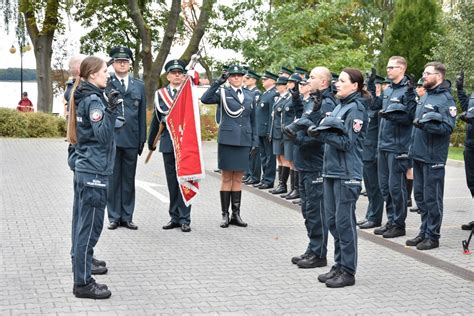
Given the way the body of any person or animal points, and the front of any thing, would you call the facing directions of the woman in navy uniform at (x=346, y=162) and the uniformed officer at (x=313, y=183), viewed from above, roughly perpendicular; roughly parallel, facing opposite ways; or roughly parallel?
roughly parallel

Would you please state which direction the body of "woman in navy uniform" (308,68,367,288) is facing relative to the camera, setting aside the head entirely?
to the viewer's left

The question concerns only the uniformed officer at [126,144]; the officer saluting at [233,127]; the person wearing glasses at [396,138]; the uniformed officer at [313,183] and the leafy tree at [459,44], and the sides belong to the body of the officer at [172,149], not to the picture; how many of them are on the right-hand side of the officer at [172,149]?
1

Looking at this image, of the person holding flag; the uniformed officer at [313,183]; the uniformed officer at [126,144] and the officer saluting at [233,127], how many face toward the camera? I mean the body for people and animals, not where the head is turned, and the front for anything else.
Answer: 3

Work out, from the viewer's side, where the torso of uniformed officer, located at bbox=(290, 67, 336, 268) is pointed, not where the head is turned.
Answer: to the viewer's left

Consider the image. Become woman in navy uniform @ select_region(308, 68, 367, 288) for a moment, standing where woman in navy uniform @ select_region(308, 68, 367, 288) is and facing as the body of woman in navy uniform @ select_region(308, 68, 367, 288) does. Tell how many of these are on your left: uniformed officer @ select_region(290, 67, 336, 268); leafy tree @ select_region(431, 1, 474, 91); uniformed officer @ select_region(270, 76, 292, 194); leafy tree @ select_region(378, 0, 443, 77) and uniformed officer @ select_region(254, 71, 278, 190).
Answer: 0

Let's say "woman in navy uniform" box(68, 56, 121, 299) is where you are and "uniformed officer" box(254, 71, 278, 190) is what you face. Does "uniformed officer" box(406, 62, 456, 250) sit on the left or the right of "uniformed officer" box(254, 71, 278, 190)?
right

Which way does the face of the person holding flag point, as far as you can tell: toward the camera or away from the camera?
toward the camera

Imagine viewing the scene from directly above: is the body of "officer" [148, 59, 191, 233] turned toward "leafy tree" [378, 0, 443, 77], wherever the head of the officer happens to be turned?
no

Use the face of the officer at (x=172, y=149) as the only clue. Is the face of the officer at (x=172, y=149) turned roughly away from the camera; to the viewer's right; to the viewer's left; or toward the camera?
toward the camera

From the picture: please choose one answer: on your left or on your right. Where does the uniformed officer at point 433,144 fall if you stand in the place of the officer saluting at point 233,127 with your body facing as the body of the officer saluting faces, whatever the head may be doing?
on your left

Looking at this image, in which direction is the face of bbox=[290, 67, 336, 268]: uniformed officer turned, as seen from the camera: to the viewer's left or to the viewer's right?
to the viewer's left

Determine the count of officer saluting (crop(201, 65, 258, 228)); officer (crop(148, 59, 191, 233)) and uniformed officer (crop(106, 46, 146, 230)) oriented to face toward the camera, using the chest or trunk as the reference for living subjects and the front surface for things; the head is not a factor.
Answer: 3

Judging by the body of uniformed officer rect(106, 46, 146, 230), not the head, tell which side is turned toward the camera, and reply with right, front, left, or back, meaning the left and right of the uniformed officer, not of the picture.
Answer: front

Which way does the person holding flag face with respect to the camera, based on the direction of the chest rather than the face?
toward the camera

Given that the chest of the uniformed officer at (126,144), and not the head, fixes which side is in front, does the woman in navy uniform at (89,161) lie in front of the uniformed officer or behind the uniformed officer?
in front

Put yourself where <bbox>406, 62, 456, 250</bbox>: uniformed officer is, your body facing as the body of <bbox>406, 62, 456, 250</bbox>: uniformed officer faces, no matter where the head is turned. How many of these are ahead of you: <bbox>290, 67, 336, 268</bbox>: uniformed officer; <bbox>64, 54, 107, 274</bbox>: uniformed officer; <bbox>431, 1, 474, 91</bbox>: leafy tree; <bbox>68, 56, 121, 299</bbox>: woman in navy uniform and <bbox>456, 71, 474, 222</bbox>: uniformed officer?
3

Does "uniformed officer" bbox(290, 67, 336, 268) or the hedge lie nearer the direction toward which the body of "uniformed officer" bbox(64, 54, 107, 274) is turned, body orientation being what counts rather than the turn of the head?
the uniformed officer
